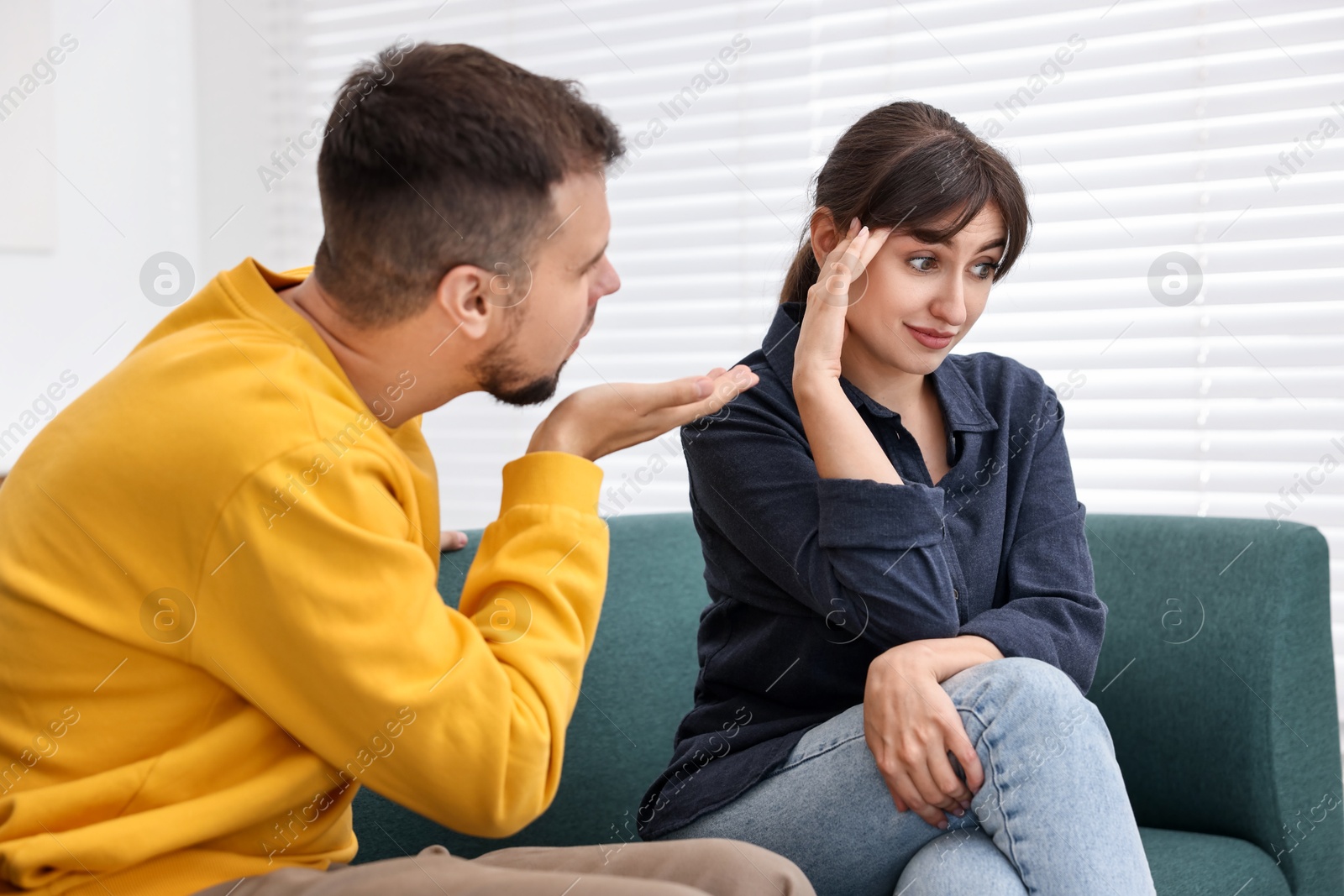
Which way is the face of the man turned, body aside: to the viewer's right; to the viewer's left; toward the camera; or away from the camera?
to the viewer's right

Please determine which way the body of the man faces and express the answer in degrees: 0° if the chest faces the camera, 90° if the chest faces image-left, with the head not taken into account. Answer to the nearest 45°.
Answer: approximately 270°

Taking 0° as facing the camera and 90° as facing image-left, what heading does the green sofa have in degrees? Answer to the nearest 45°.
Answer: approximately 0°
